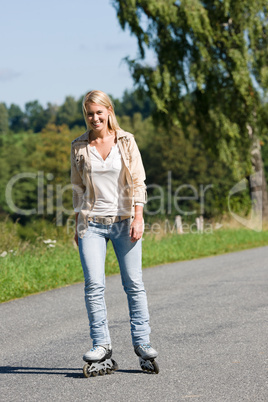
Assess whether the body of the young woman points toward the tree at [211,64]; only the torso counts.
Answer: no

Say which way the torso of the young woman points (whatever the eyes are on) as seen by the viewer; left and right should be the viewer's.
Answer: facing the viewer

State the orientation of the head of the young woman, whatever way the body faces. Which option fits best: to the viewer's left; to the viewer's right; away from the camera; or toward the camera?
toward the camera
